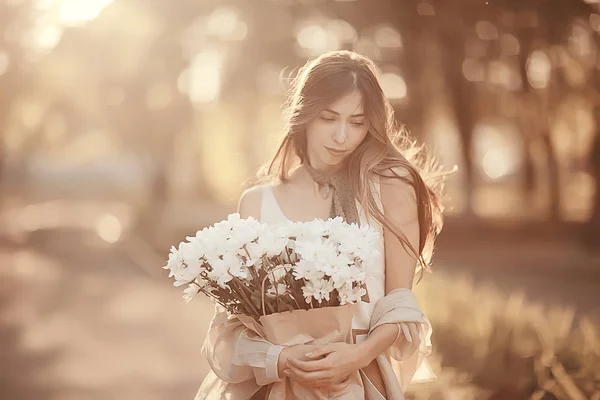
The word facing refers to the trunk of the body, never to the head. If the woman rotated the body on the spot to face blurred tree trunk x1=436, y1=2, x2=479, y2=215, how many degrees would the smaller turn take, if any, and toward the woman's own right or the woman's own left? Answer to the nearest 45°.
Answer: approximately 180°

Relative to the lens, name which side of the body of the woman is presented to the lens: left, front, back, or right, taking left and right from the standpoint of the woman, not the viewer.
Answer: front

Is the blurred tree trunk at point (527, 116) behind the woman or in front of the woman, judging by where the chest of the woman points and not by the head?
behind

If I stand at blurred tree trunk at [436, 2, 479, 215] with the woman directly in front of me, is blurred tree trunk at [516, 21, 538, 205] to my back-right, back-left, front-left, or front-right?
back-left

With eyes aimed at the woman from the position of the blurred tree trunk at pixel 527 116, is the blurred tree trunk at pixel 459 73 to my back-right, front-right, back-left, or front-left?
front-right
